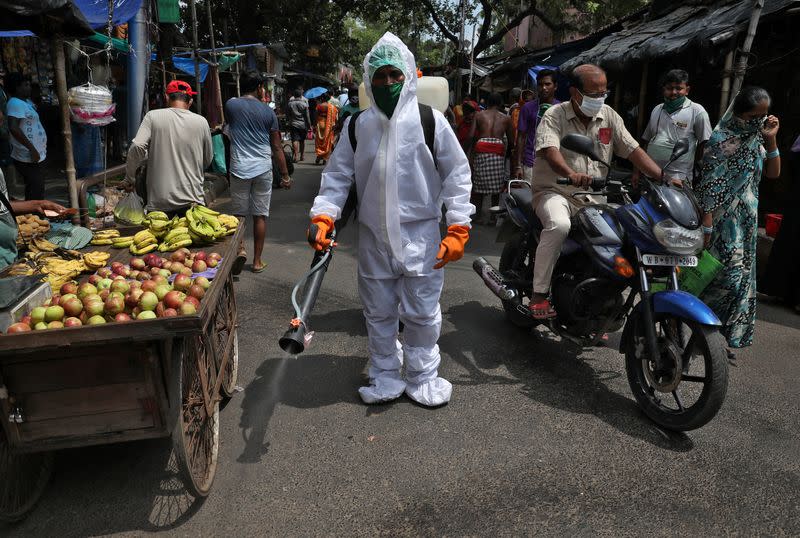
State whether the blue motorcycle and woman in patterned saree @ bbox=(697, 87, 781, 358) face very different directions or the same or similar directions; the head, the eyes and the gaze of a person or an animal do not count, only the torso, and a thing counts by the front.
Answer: same or similar directions

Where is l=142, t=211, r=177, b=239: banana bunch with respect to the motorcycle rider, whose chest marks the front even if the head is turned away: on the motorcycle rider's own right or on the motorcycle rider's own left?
on the motorcycle rider's own right

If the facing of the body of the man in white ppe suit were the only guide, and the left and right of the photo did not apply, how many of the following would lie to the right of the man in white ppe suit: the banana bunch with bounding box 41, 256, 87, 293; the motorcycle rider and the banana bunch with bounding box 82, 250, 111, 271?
2

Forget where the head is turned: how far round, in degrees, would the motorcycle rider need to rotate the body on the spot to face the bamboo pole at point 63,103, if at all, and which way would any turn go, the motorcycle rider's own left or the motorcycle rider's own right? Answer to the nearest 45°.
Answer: approximately 135° to the motorcycle rider's own right

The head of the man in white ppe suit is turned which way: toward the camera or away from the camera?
toward the camera

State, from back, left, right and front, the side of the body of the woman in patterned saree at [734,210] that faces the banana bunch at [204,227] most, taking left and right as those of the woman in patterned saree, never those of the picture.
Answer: right

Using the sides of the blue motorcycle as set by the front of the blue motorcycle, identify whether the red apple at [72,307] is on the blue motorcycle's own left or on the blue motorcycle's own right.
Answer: on the blue motorcycle's own right

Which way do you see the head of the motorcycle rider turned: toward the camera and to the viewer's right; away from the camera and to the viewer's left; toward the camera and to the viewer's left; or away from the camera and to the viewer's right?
toward the camera and to the viewer's right

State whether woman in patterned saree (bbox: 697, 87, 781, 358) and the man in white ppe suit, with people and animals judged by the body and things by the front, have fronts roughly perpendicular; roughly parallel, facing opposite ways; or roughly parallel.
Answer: roughly parallel

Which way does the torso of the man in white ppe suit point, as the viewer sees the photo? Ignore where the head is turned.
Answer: toward the camera

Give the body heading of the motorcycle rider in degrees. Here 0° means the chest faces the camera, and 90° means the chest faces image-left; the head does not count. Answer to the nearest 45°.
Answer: approximately 315°
